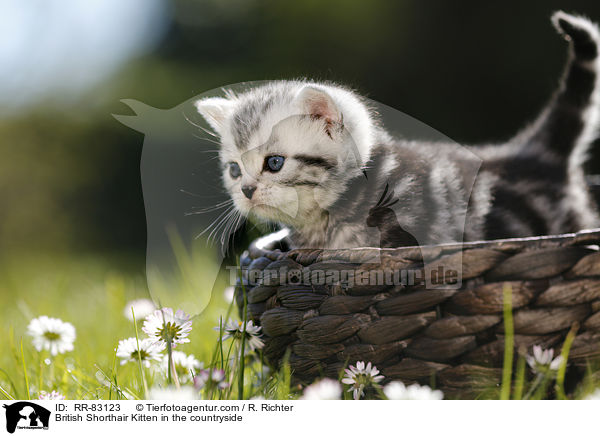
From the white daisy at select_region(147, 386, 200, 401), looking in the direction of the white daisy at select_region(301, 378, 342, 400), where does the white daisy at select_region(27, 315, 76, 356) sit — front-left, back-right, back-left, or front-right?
back-left

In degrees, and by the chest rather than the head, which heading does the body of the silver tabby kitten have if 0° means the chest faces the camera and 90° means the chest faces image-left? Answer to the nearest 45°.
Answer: approximately 90°
